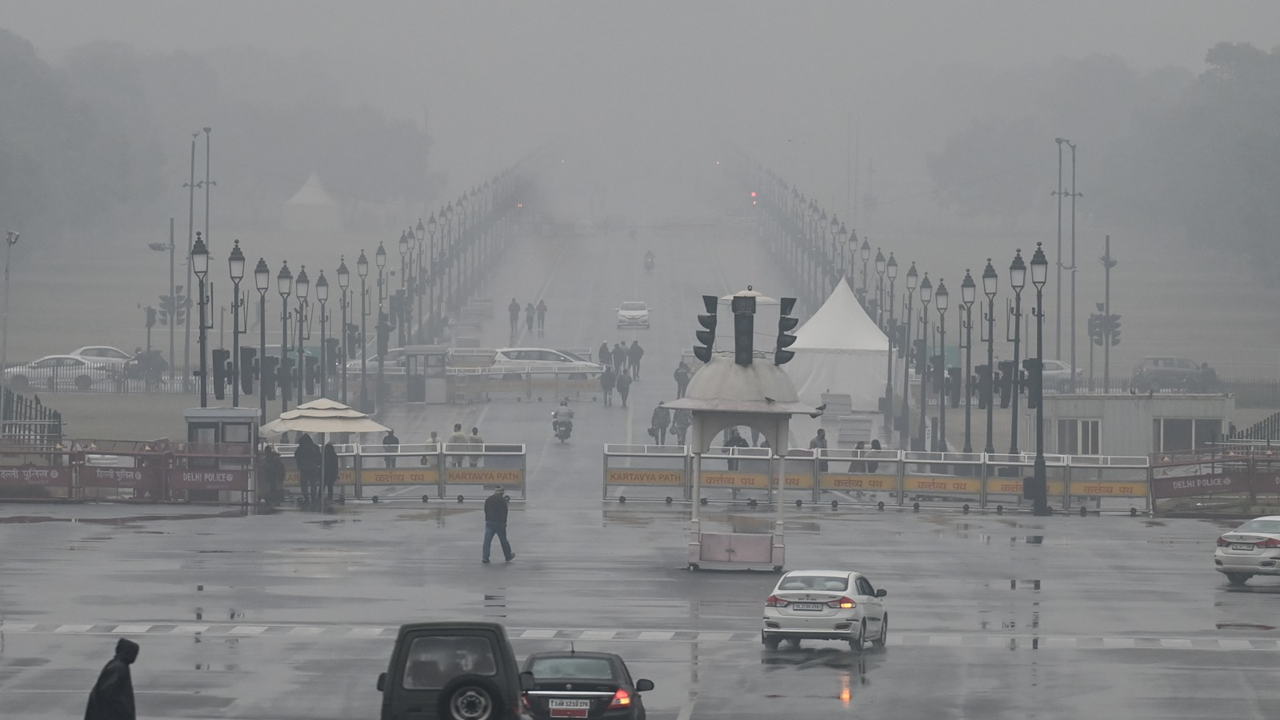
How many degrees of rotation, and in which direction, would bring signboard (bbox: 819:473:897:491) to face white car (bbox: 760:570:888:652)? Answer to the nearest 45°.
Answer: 0° — it already faces it

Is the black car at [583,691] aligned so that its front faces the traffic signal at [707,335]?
yes

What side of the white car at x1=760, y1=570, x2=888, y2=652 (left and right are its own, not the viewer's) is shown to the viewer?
back

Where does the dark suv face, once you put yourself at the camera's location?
facing away from the viewer

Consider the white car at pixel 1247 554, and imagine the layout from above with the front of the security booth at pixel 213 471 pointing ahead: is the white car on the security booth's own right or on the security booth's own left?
on the security booth's own left

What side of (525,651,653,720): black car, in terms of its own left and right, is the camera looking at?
back

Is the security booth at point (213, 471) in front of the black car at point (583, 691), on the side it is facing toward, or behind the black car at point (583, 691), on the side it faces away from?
in front

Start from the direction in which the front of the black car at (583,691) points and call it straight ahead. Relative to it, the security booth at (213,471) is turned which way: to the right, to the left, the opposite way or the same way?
the opposite way

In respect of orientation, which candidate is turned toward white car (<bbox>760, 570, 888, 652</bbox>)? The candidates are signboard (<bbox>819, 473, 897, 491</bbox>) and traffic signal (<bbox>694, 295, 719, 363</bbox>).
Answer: the signboard

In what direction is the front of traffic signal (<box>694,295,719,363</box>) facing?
to the viewer's left
